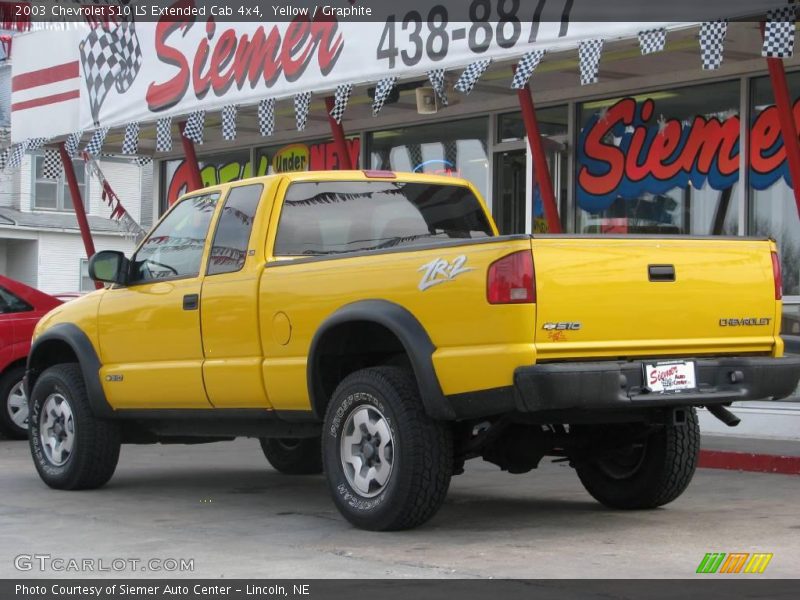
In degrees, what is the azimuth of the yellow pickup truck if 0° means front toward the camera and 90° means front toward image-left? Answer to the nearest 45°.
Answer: approximately 135°

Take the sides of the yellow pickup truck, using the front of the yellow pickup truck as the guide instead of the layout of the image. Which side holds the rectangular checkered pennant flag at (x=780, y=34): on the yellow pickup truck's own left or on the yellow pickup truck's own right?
on the yellow pickup truck's own right

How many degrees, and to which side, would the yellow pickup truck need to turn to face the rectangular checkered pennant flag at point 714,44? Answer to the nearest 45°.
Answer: approximately 90° to its right

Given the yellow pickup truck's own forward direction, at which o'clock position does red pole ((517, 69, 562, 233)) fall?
The red pole is roughly at 2 o'clock from the yellow pickup truck.

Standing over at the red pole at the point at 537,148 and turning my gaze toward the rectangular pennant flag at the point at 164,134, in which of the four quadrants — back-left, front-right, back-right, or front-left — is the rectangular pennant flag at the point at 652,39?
back-left

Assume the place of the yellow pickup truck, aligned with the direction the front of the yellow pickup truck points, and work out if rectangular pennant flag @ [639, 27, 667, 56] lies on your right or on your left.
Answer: on your right
